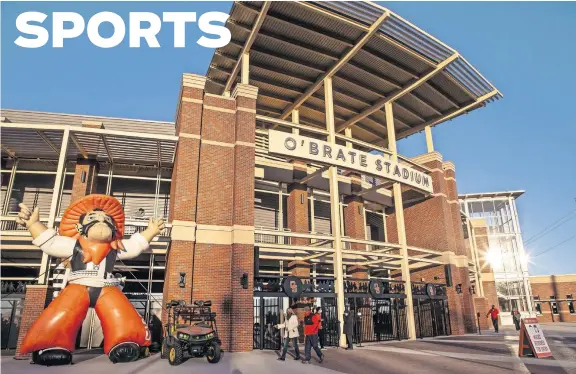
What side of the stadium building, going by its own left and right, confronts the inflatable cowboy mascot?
right

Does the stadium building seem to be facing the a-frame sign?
yes

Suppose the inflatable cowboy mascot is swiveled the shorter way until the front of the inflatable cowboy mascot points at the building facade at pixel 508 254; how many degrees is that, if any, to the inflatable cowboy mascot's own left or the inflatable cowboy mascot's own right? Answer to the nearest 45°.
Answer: approximately 90° to the inflatable cowboy mascot's own left

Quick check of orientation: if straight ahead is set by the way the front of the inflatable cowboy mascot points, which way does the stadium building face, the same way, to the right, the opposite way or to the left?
the same way

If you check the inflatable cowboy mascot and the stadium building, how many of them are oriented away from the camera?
0

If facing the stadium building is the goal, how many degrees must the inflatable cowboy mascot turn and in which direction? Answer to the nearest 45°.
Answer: approximately 135° to its left

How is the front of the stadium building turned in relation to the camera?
facing the viewer and to the right of the viewer

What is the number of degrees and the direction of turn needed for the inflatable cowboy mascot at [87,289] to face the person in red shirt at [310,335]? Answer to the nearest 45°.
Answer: approximately 90° to its left

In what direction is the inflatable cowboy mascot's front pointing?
toward the camera

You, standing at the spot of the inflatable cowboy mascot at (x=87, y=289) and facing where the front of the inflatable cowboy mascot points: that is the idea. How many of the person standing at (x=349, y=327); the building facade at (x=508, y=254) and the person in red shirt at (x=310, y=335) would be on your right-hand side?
0

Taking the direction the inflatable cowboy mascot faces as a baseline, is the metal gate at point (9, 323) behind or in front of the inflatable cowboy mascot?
behind
